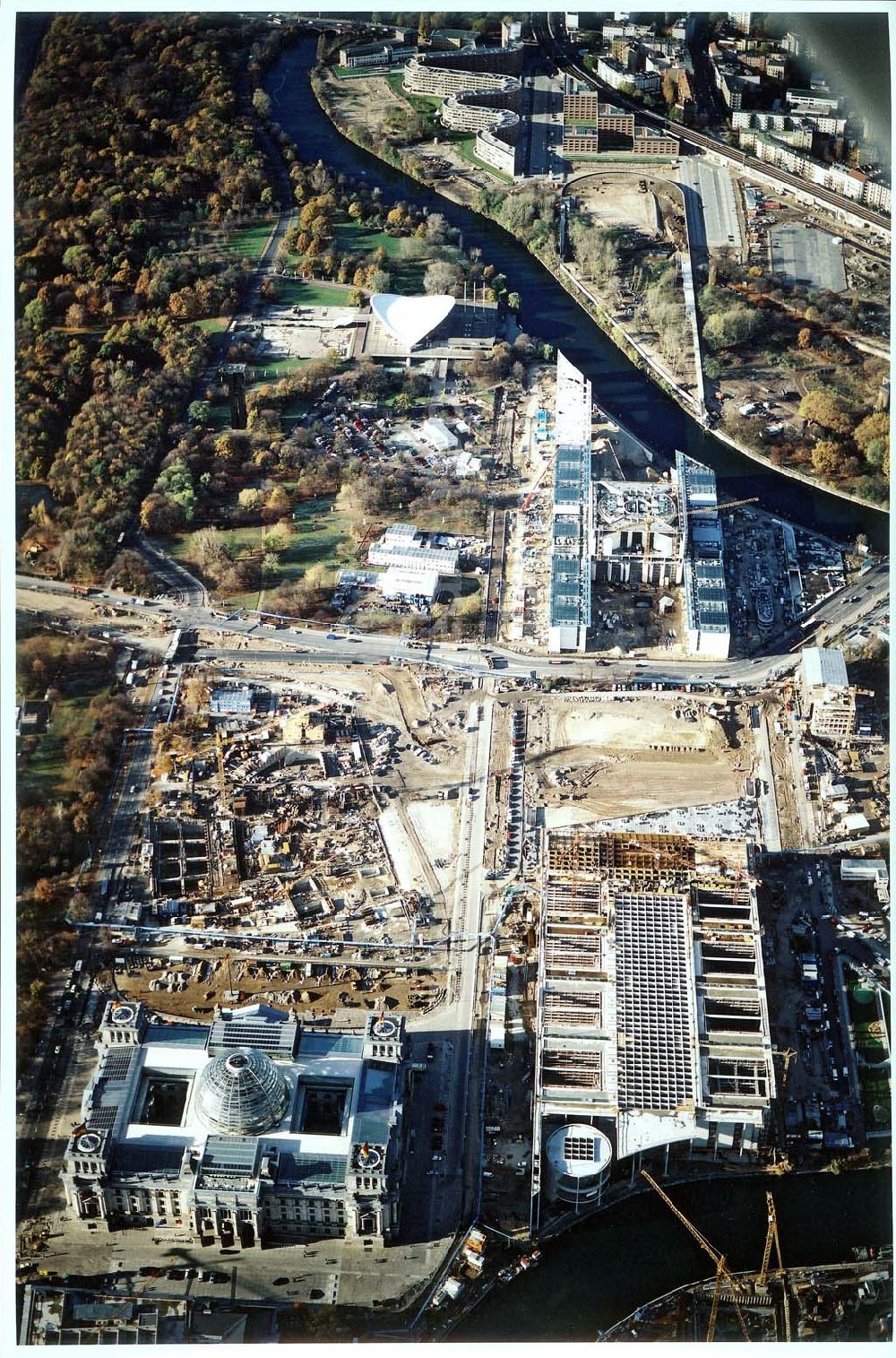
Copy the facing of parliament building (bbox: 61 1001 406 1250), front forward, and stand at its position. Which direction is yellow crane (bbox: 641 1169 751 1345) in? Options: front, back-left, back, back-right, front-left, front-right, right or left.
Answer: right

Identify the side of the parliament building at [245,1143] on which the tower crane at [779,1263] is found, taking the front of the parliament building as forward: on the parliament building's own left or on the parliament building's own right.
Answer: on the parliament building's own right

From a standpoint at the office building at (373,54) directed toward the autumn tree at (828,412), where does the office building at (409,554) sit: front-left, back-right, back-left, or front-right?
front-right

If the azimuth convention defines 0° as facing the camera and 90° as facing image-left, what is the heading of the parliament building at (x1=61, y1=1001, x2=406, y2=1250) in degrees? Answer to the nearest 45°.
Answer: approximately 180°

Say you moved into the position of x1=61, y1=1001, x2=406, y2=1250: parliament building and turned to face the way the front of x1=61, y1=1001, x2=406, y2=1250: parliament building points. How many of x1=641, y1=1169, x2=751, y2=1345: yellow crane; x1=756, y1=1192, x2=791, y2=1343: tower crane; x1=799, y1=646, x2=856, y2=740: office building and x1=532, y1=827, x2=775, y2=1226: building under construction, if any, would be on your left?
0

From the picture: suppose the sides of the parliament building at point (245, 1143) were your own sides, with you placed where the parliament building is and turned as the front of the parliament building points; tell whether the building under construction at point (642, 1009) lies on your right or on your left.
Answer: on your right
